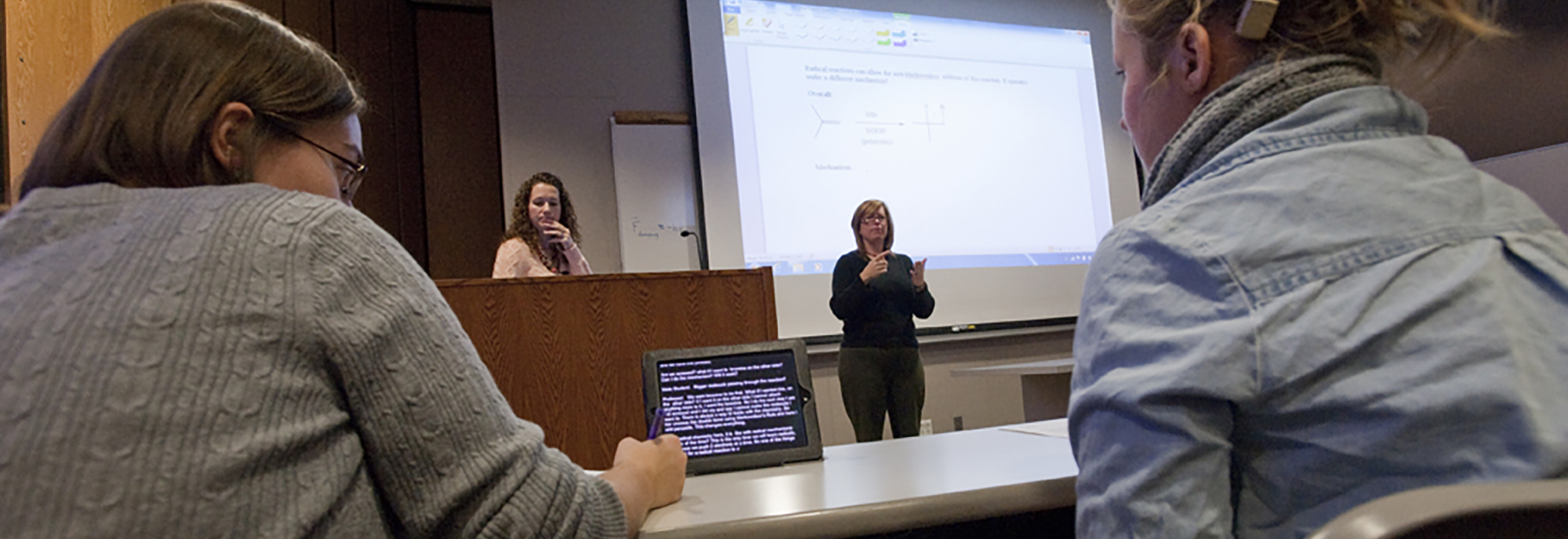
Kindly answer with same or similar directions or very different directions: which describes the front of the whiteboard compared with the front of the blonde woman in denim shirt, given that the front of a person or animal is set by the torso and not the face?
very different directions

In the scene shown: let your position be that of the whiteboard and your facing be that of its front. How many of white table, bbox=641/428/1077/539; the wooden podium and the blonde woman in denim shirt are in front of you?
3

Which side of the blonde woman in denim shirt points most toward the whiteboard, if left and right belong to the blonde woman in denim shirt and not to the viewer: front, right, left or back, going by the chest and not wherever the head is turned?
front

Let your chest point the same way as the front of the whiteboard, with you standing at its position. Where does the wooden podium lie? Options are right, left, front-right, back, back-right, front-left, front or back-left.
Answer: front

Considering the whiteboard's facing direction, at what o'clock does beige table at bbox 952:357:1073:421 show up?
The beige table is roughly at 10 o'clock from the whiteboard.

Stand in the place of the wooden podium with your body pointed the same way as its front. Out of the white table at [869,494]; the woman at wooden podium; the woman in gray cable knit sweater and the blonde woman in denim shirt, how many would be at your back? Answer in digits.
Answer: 1

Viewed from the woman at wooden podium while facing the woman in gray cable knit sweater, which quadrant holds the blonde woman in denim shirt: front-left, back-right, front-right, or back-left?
front-left

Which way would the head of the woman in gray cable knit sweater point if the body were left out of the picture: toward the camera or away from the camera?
away from the camera

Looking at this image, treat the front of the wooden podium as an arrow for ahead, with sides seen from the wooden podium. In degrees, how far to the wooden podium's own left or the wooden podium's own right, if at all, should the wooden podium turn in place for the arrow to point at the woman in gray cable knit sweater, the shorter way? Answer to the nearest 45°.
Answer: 0° — it already faces them

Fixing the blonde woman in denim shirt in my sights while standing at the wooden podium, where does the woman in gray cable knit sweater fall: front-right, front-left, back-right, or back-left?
front-right

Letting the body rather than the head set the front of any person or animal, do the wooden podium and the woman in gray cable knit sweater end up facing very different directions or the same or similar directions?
very different directions

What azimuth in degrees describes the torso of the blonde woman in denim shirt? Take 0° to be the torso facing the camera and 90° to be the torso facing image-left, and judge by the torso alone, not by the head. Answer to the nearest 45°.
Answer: approximately 135°

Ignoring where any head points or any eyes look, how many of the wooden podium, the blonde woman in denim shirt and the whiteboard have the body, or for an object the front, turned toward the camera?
2

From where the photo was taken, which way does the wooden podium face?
toward the camera

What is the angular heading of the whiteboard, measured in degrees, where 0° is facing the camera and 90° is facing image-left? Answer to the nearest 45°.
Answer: approximately 0°

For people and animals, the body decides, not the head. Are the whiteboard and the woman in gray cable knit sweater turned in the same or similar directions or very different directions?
very different directions

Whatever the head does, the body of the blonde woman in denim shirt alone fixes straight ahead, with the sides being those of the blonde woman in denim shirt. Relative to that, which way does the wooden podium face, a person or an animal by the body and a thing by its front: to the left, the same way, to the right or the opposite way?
the opposite way
